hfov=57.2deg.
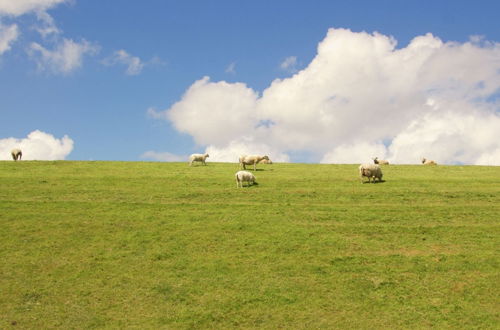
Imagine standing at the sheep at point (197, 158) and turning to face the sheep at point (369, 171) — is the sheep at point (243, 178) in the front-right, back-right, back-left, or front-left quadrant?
front-right

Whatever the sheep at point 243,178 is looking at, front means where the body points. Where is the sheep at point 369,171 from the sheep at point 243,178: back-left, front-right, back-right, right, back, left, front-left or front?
front

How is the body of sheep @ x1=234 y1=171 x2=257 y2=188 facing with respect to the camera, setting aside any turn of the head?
to the viewer's right

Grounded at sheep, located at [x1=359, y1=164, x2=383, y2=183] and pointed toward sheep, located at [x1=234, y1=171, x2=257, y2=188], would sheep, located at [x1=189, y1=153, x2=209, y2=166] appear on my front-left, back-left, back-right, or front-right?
front-right
